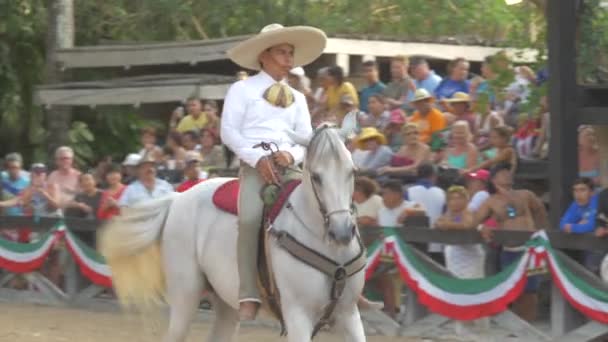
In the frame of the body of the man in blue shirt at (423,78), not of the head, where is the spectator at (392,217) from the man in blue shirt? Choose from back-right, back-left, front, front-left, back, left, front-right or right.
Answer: front-left

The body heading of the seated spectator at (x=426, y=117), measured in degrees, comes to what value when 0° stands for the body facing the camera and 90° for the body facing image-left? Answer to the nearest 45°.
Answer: approximately 45°

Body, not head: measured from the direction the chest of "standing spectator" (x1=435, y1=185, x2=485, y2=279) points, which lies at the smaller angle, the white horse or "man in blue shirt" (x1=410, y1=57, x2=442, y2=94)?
the white horse

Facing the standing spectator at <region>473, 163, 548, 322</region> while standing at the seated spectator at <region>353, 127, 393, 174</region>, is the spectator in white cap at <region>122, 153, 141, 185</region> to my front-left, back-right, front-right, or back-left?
back-right
